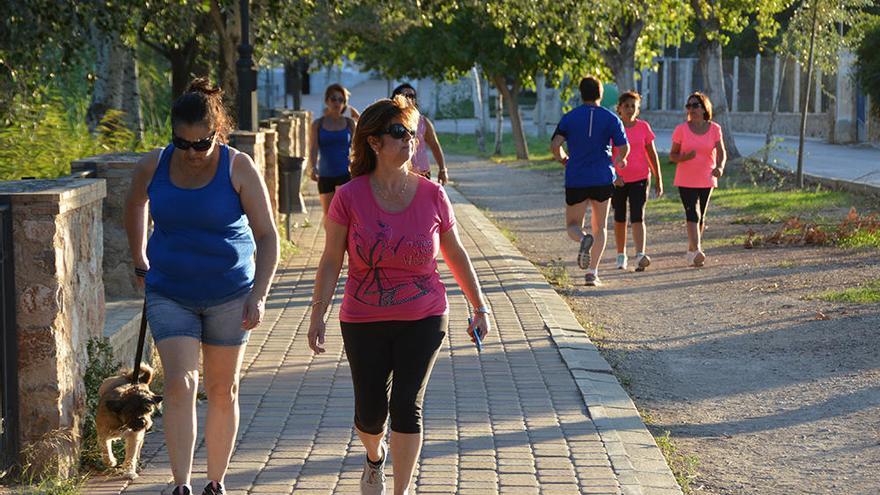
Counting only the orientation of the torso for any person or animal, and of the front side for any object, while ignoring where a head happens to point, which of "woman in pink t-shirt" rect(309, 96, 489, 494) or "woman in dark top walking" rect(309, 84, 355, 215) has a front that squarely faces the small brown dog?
the woman in dark top walking

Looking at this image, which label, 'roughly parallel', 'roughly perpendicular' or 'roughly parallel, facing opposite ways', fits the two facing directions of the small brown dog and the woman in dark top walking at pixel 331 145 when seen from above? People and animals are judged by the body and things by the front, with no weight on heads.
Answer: roughly parallel

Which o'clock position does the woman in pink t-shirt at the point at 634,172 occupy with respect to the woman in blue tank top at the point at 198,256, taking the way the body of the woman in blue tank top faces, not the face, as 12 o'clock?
The woman in pink t-shirt is roughly at 7 o'clock from the woman in blue tank top.

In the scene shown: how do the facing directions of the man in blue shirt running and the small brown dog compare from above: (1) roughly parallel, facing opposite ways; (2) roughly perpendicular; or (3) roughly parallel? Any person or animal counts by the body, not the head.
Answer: roughly parallel, facing opposite ways

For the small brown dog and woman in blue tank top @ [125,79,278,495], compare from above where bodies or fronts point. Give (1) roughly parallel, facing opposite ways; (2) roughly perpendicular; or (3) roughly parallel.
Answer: roughly parallel

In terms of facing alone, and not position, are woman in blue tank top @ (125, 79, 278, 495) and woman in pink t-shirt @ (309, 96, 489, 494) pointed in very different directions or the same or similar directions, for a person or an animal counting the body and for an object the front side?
same or similar directions

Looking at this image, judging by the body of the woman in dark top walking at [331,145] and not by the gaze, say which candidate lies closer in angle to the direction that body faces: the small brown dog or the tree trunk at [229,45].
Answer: the small brown dog

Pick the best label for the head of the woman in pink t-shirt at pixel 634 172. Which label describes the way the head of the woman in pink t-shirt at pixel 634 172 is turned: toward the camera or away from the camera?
toward the camera

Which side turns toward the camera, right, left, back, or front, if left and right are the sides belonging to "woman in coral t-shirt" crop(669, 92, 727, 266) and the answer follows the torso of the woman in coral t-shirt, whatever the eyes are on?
front

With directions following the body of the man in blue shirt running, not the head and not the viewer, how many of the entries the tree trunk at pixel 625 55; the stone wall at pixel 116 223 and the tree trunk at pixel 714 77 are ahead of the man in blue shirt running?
2

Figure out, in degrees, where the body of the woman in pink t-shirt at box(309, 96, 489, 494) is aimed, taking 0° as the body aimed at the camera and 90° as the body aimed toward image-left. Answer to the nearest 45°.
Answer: approximately 0°

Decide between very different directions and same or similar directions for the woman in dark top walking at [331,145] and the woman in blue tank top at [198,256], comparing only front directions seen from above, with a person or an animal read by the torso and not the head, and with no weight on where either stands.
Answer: same or similar directions

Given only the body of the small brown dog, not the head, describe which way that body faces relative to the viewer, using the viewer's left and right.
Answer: facing the viewer

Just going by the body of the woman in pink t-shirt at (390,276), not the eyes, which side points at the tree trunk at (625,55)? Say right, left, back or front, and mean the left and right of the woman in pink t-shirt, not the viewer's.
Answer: back

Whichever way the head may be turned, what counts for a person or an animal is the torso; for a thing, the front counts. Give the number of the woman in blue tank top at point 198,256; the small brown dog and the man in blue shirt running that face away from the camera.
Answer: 1

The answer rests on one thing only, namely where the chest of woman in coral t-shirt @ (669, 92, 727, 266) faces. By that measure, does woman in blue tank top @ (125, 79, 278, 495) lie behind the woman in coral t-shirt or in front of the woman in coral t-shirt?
in front

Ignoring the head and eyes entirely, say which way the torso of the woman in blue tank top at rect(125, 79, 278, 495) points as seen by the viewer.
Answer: toward the camera

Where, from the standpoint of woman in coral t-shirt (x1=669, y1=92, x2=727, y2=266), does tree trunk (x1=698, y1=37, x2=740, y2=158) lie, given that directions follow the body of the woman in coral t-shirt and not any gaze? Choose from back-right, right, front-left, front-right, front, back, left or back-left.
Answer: back
